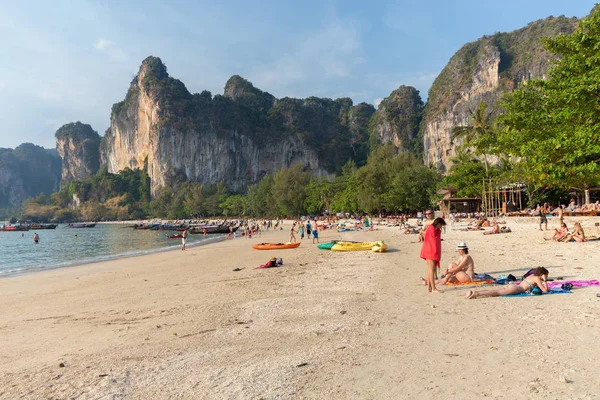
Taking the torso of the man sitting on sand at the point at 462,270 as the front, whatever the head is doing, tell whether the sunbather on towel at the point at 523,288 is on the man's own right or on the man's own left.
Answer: on the man's own left

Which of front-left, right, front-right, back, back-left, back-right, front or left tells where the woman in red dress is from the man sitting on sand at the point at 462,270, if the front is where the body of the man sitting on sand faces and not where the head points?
front-left

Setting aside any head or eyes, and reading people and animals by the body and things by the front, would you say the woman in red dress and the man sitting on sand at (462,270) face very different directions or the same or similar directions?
very different directions

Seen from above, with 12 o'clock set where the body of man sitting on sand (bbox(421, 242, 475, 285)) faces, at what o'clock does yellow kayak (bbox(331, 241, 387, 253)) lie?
The yellow kayak is roughly at 2 o'clock from the man sitting on sand.

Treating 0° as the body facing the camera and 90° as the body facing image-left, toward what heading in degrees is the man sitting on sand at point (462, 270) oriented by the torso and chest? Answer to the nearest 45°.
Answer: approximately 90°

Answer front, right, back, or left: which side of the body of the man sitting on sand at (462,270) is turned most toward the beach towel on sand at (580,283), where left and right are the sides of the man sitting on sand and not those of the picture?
back
